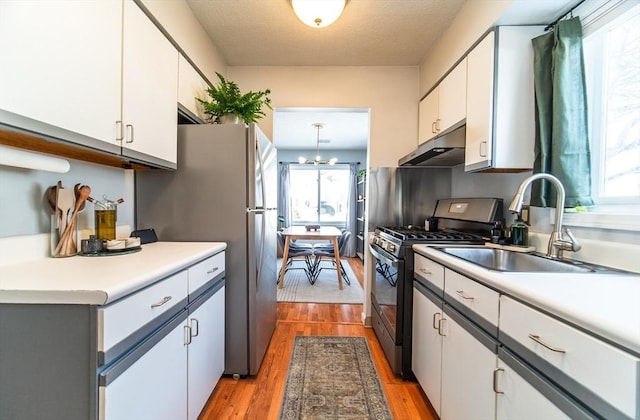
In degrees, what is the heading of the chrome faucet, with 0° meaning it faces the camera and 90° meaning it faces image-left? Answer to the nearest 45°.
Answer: approximately 45°

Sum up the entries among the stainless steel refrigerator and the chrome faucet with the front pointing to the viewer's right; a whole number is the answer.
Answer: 1

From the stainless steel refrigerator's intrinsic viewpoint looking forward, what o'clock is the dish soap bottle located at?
The dish soap bottle is roughly at 1 o'clock from the stainless steel refrigerator.

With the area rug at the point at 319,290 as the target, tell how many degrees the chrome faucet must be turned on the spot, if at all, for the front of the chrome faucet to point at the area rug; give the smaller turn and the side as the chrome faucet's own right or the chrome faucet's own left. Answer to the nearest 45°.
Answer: approximately 90° to the chrome faucet's own right

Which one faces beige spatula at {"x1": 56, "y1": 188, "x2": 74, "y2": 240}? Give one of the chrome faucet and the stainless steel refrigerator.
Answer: the chrome faucet

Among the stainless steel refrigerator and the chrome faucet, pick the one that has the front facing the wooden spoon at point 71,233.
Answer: the chrome faucet

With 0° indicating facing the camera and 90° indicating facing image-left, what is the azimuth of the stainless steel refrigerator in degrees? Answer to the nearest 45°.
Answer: approximately 270°

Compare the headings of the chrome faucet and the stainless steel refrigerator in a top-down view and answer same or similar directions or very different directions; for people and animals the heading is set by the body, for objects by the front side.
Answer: very different directions

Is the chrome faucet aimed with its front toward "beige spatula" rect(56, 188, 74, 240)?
yes
